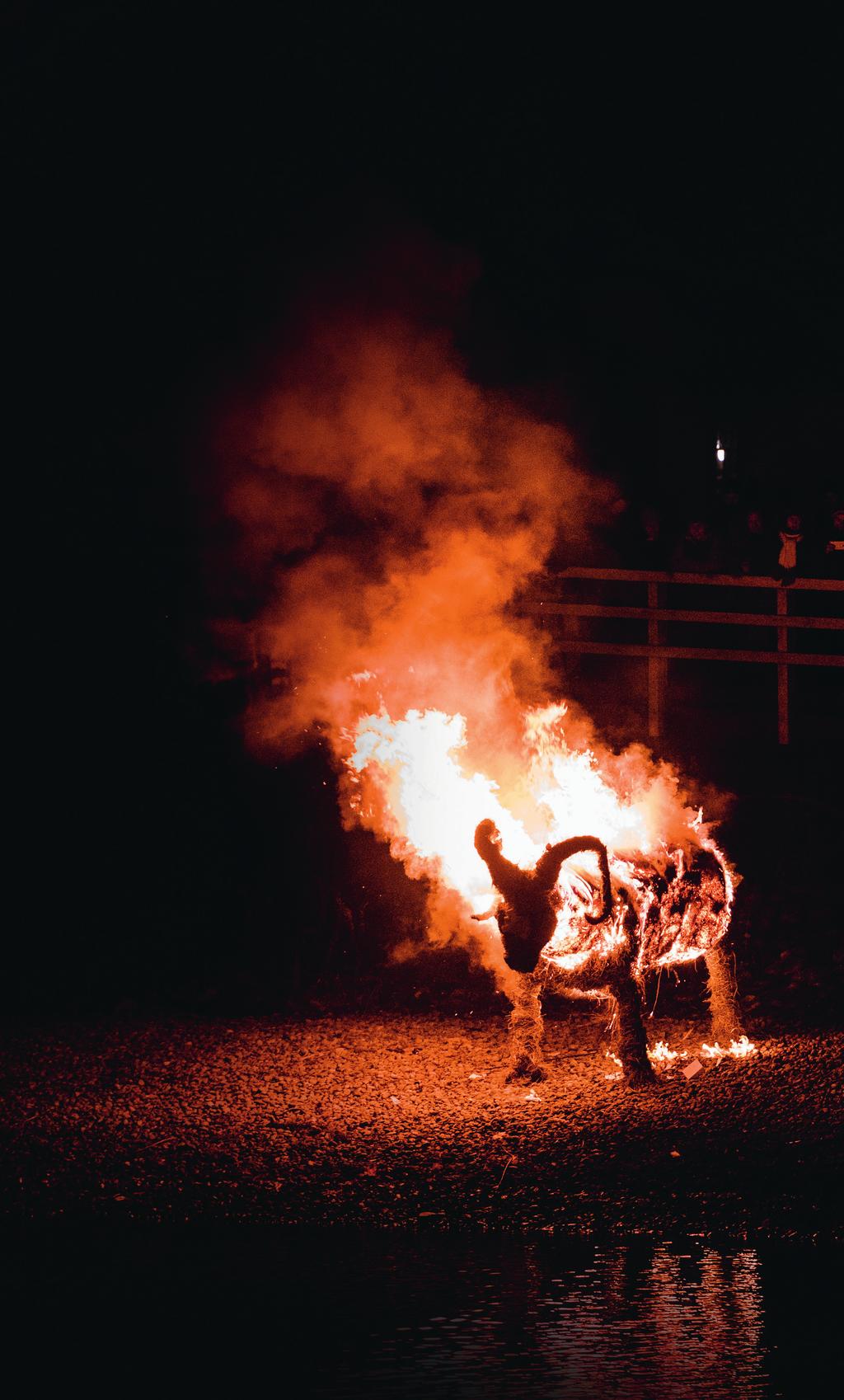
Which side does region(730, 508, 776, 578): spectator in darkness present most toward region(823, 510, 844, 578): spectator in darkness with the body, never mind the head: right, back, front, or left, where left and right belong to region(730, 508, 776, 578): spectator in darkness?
left

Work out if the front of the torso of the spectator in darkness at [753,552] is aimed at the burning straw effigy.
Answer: yes

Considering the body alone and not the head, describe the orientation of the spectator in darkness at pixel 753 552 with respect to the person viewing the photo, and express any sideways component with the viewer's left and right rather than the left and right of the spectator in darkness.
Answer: facing the viewer

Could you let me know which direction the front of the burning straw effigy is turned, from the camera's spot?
facing the viewer and to the left of the viewer

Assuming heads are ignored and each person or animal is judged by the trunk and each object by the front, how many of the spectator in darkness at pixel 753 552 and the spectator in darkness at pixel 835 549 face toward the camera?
2

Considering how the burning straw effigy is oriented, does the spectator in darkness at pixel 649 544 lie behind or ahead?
behind

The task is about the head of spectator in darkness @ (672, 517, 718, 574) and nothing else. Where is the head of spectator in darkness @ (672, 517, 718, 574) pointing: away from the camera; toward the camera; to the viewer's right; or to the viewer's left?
toward the camera

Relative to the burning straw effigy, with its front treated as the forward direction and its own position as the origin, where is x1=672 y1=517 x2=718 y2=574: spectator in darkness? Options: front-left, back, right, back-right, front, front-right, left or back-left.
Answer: back-right

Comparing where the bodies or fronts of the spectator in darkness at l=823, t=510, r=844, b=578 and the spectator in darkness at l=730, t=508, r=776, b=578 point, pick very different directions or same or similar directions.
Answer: same or similar directions

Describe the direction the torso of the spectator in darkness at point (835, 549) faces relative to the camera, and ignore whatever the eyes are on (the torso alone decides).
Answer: toward the camera

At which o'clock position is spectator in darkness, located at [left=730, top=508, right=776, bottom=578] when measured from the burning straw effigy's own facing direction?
The spectator in darkness is roughly at 5 o'clock from the burning straw effigy.

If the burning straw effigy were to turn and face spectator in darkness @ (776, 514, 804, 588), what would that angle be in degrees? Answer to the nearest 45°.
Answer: approximately 135° to its right
